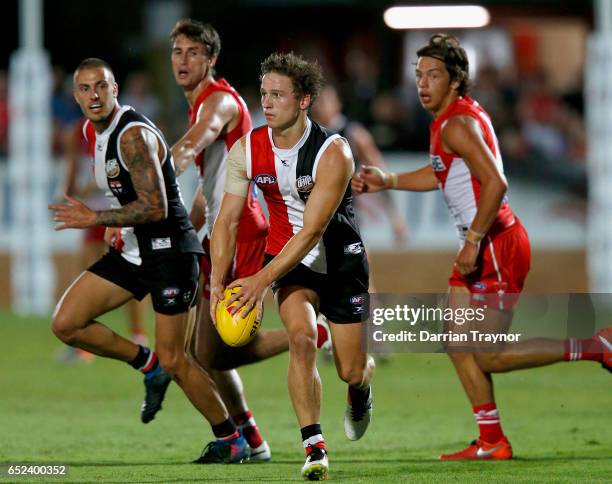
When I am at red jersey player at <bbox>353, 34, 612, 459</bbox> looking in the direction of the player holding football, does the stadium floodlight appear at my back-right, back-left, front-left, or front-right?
back-right

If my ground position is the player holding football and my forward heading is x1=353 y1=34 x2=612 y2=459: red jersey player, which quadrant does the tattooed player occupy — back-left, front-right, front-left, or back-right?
back-left

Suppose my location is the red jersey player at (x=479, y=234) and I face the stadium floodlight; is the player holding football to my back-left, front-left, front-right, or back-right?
back-left

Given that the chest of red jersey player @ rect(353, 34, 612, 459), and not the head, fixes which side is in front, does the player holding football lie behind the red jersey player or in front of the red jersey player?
in front

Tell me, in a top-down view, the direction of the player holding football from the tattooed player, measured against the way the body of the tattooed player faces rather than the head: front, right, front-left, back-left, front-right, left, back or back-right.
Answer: left

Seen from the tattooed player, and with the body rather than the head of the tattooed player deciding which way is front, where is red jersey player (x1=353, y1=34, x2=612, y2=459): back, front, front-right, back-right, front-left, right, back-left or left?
back-left

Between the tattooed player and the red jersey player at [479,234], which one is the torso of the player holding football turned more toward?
the tattooed player

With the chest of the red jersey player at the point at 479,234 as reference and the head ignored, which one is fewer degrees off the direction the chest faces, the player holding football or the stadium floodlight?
the player holding football

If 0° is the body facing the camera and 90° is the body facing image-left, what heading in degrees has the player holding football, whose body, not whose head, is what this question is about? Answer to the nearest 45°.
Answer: approximately 45°

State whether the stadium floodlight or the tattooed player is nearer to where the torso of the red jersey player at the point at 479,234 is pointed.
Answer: the tattooed player

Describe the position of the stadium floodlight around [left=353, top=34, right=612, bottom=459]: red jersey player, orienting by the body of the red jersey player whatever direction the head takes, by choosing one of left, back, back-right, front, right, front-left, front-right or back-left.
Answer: right

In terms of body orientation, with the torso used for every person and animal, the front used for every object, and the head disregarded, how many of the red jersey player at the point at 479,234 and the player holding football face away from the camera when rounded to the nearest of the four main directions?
0

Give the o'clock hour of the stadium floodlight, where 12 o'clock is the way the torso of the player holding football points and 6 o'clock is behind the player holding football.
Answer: The stadium floodlight is roughly at 5 o'clock from the player holding football.

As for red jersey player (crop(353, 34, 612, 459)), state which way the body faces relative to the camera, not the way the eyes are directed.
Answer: to the viewer's left

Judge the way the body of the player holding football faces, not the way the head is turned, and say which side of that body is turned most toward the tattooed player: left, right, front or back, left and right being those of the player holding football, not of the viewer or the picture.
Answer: right
